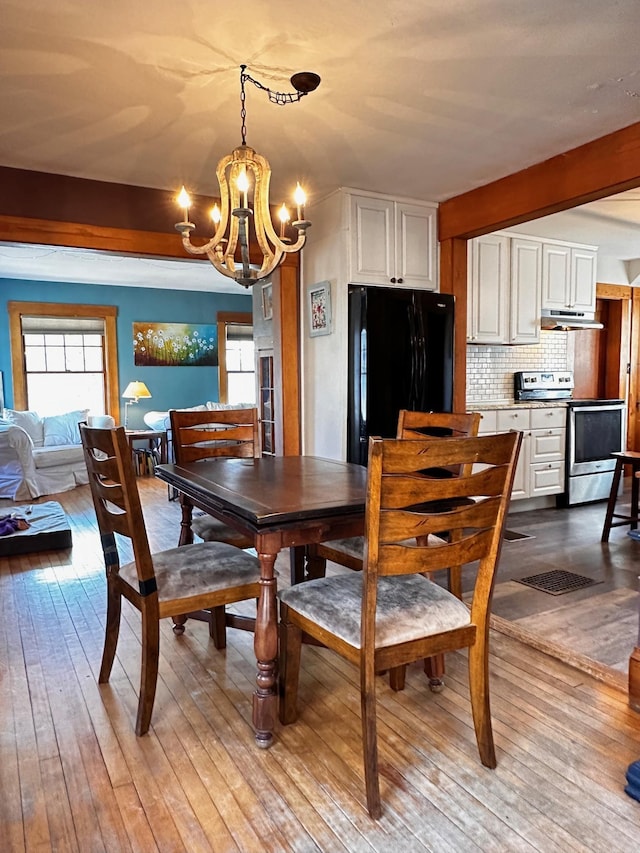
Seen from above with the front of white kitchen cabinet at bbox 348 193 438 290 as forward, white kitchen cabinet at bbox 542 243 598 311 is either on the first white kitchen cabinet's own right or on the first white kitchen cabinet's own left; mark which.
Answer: on the first white kitchen cabinet's own left

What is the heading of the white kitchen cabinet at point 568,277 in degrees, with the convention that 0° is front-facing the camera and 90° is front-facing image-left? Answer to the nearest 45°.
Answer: approximately 0°

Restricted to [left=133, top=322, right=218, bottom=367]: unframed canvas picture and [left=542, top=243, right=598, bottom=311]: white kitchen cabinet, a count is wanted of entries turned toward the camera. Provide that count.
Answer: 2

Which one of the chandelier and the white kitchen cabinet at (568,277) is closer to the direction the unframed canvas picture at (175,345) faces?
the chandelier

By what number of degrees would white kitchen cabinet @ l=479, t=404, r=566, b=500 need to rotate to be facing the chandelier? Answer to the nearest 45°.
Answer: approximately 45° to its right
